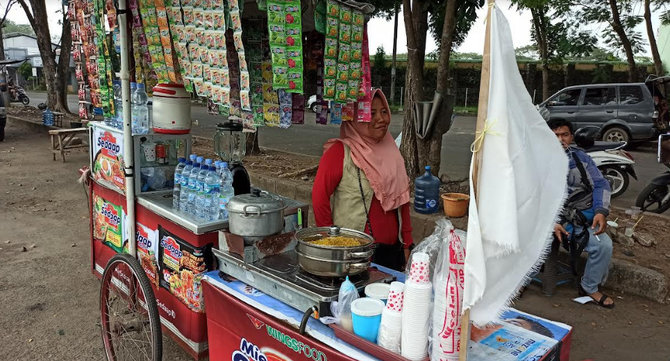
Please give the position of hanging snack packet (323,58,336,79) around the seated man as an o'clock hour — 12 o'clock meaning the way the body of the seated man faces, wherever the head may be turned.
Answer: The hanging snack packet is roughly at 1 o'clock from the seated man.

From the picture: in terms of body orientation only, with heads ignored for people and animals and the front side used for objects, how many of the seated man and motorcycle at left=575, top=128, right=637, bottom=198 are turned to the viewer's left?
1

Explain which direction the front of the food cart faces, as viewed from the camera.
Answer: facing the viewer and to the left of the viewer

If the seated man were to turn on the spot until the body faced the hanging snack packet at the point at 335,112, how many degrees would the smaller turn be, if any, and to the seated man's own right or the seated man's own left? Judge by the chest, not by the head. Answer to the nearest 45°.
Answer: approximately 45° to the seated man's own right

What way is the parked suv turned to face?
to the viewer's left

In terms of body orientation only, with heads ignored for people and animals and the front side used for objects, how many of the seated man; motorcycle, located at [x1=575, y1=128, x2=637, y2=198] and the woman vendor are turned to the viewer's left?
1
